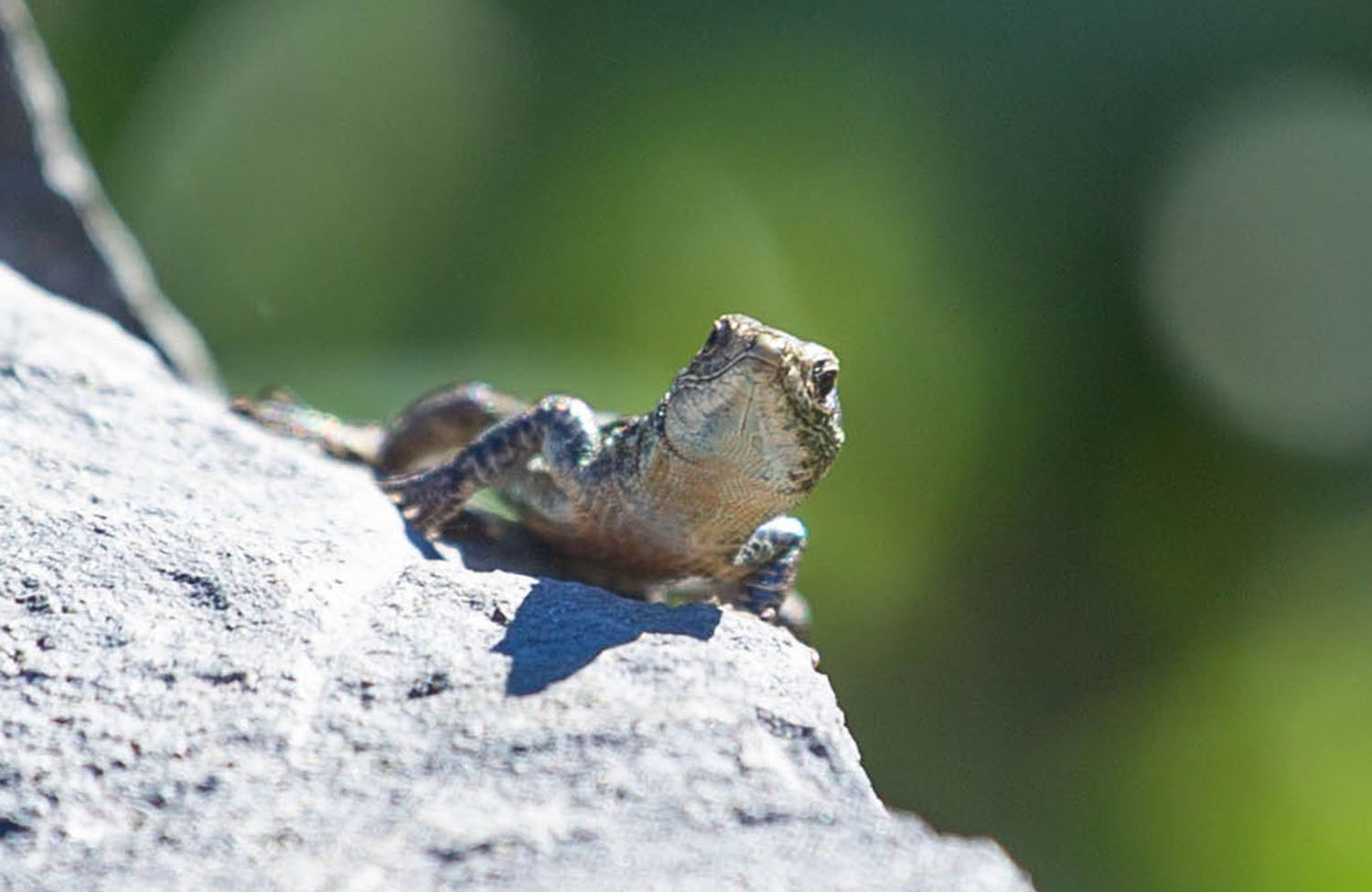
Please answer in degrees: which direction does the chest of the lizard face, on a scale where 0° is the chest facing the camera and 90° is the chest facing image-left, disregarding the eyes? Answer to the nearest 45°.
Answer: approximately 315°
